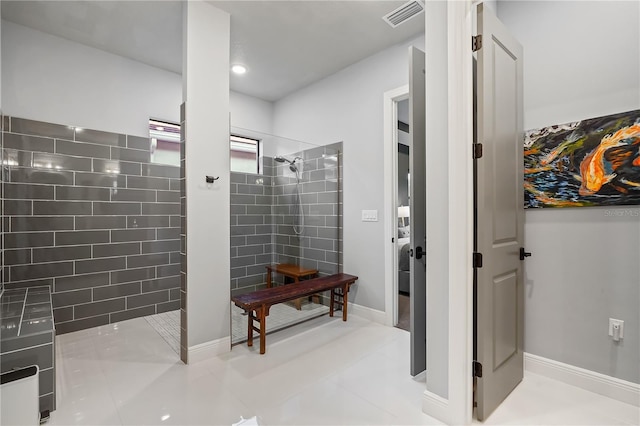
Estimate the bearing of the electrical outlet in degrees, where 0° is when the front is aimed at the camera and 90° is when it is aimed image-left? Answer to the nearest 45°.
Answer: approximately 45°
